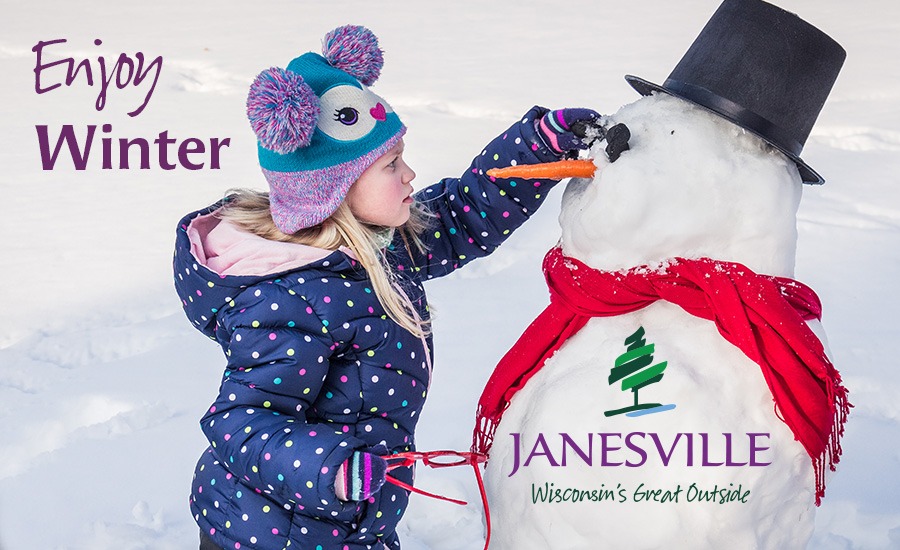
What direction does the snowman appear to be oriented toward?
to the viewer's left

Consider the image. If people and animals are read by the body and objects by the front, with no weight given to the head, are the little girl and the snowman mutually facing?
yes

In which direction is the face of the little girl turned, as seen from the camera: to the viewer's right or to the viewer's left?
to the viewer's right

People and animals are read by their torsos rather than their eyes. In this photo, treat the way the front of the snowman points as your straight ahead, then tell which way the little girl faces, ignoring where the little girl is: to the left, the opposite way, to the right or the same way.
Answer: the opposite way

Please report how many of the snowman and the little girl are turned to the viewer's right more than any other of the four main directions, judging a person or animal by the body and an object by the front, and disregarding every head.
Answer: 1

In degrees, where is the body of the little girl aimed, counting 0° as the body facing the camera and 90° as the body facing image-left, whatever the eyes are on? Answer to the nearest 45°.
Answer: approximately 270°

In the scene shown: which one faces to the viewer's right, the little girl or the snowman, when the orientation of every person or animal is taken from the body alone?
the little girl
